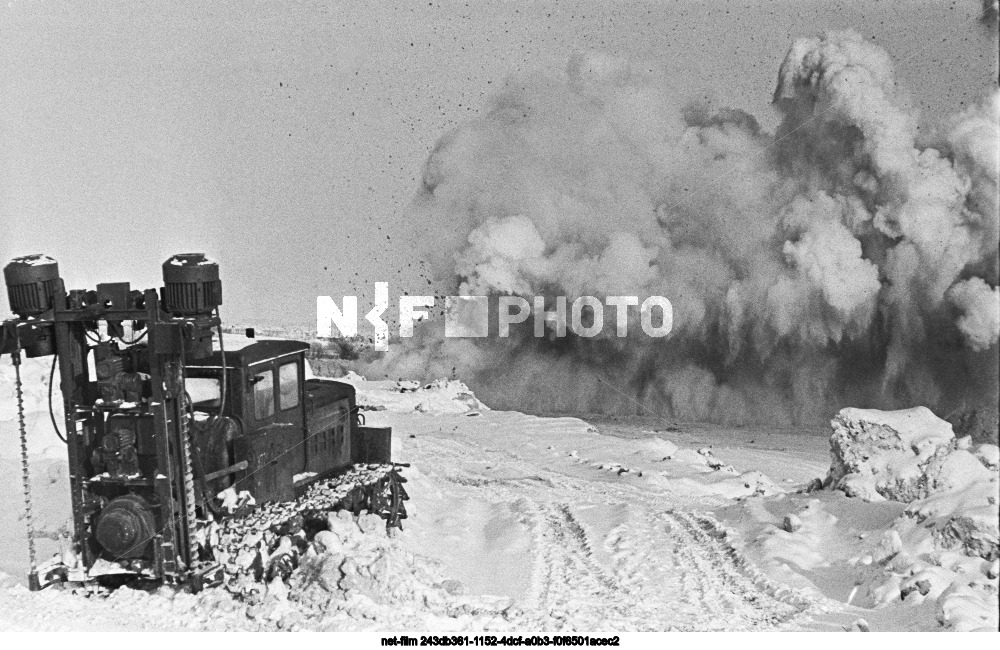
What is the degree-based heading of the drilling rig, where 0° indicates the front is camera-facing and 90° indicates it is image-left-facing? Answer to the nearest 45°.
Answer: approximately 225°
